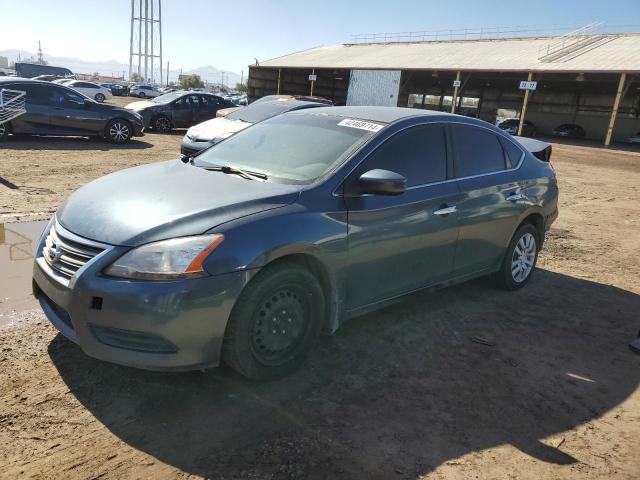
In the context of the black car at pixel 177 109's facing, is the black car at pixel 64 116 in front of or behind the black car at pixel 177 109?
in front

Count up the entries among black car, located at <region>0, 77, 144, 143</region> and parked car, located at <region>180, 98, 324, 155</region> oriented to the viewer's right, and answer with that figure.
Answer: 1

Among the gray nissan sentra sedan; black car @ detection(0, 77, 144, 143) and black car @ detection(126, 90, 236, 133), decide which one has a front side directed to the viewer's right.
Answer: black car @ detection(0, 77, 144, 143)

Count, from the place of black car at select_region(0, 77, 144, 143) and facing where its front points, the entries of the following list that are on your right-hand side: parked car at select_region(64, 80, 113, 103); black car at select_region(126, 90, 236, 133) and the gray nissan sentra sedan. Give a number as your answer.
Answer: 1

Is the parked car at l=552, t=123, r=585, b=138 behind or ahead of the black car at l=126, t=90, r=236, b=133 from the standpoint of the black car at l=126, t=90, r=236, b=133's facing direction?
behind

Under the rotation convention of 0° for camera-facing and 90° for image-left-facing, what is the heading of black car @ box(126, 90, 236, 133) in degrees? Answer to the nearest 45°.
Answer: approximately 45°

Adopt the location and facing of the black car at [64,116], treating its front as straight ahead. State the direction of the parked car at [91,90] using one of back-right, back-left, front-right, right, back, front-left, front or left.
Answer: left

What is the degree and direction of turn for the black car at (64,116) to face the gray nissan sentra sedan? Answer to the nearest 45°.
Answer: approximately 90° to its right

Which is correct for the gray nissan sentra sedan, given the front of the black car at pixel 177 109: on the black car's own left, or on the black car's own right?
on the black car's own left

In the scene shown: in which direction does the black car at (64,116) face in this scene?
to the viewer's right

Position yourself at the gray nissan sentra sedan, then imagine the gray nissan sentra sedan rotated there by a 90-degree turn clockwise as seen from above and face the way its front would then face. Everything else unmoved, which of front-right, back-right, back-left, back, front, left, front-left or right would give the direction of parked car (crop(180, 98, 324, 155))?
front-right

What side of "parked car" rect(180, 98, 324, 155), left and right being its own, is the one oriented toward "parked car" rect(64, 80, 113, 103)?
right

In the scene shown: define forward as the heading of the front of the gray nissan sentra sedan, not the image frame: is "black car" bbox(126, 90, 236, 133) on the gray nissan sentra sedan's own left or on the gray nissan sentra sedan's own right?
on the gray nissan sentra sedan's own right

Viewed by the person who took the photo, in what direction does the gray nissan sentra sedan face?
facing the viewer and to the left of the viewer

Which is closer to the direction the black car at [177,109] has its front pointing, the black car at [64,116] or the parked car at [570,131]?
the black car

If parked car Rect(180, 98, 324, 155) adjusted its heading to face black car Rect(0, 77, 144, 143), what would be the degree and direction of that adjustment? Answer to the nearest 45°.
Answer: approximately 90° to its right

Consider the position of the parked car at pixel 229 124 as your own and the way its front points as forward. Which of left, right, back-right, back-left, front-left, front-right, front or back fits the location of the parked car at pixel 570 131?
back

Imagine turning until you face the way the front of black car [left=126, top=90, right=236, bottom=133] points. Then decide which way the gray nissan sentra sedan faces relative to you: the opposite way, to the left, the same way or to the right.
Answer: the same way

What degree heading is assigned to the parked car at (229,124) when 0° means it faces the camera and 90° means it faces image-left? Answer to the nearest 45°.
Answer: approximately 45°
